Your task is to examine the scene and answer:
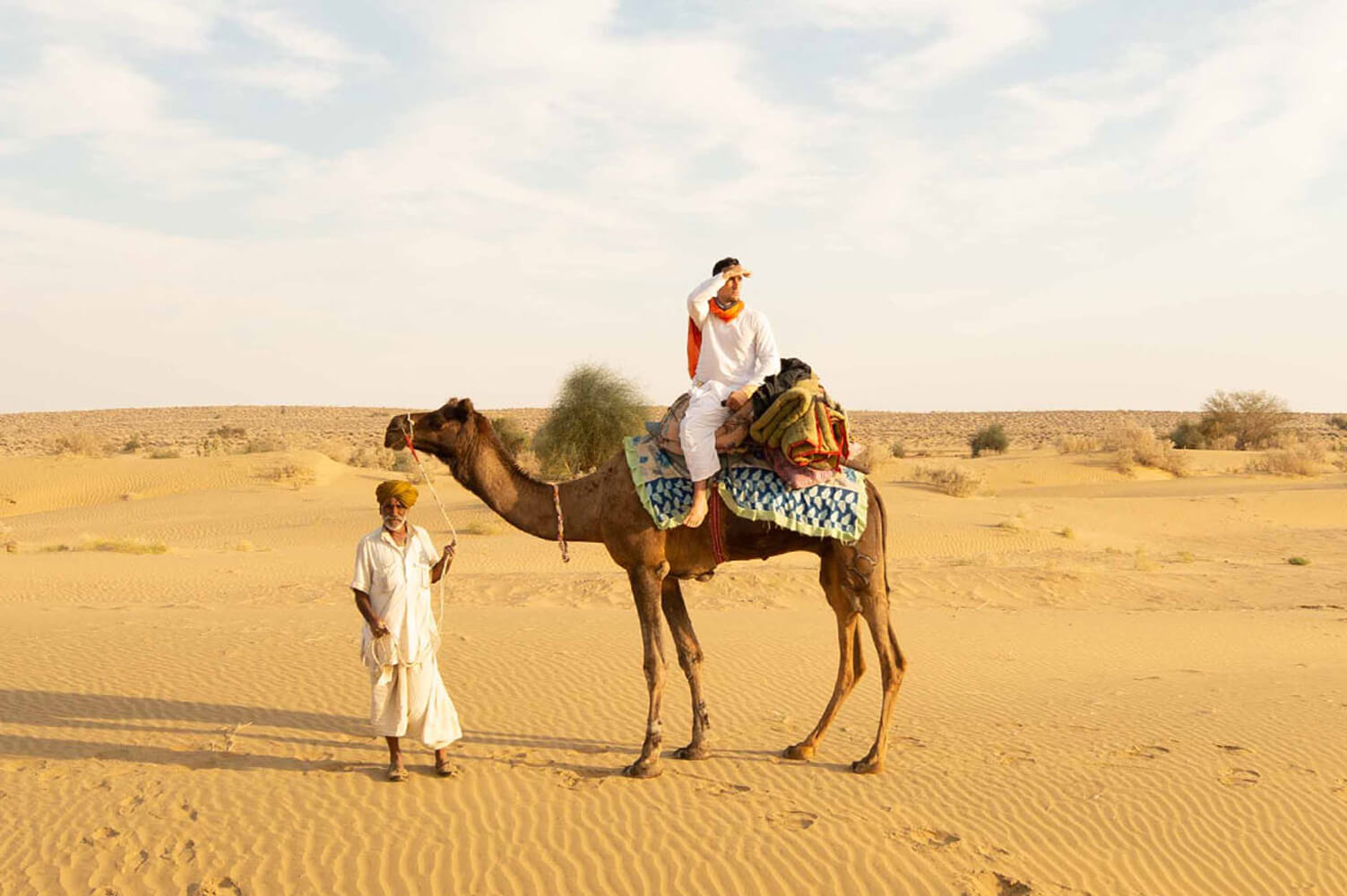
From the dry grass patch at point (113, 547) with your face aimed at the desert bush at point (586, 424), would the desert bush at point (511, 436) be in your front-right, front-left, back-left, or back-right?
front-left

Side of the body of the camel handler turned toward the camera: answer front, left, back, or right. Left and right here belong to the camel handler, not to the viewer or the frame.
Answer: front

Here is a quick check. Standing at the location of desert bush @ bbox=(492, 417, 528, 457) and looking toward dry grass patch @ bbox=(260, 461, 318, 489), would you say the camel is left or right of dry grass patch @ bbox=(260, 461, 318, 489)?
left

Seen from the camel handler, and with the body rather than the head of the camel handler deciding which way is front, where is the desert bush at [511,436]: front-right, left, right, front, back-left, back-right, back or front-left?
back

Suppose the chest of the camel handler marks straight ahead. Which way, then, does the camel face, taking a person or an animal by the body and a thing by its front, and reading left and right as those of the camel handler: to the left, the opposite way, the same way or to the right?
to the right

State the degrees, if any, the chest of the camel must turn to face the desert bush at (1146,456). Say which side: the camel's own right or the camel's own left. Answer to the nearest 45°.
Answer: approximately 135° to the camel's own right

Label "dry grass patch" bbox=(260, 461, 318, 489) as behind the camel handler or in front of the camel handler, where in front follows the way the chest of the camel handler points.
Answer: behind

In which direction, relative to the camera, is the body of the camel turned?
to the viewer's left

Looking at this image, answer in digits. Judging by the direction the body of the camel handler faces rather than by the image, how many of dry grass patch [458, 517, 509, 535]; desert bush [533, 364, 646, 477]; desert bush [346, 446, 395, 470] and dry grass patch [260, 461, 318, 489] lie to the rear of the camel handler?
4

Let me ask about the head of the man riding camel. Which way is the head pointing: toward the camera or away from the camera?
toward the camera

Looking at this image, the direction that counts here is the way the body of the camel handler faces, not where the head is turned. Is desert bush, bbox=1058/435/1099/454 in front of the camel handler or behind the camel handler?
behind

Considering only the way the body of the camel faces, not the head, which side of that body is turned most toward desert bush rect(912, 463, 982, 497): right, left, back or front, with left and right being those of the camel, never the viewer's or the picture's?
right

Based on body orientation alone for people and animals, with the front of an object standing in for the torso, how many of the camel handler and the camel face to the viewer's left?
1

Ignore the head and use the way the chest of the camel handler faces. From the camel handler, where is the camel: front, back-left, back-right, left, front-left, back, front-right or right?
left
